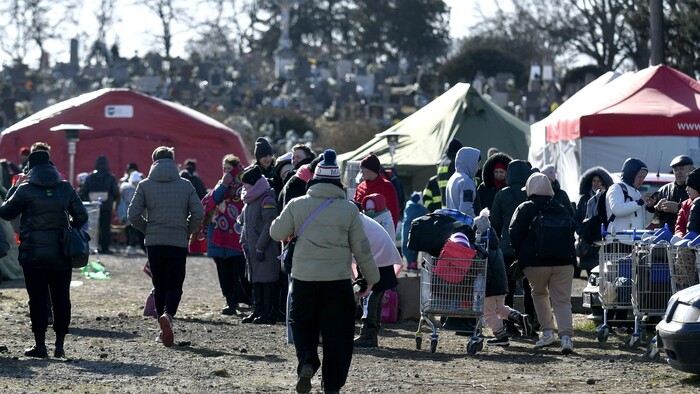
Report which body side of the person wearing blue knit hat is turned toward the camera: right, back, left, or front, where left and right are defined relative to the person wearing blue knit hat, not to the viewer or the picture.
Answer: back

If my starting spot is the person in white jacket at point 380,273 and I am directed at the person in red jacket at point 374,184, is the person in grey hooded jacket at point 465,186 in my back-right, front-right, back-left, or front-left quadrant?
front-right

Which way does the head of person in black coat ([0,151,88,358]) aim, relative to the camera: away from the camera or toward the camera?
away from the camera

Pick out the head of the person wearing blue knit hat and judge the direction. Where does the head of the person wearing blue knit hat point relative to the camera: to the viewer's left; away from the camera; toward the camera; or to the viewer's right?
away from the camera

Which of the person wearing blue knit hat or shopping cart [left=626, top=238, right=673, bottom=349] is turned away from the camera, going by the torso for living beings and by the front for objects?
the person wearing blue knit hat

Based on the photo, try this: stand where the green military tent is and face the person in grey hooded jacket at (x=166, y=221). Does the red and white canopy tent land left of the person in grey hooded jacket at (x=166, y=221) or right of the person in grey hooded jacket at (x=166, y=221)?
left

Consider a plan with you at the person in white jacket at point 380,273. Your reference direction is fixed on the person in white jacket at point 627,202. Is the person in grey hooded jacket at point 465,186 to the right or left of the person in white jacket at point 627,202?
left

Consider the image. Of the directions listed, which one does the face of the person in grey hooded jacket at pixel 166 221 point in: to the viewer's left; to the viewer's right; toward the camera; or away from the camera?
away from the camera

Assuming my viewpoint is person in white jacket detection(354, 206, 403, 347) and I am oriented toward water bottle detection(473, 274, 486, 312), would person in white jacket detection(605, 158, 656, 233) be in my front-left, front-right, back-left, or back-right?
front-left

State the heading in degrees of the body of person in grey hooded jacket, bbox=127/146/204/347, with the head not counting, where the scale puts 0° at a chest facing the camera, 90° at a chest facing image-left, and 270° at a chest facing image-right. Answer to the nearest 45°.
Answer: approximately 180°

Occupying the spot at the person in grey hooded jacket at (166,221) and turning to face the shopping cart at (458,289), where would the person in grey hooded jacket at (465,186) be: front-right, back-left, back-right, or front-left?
front-left

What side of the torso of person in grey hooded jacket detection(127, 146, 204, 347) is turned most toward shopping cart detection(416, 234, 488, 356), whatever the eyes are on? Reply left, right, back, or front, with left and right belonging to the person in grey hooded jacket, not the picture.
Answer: right
